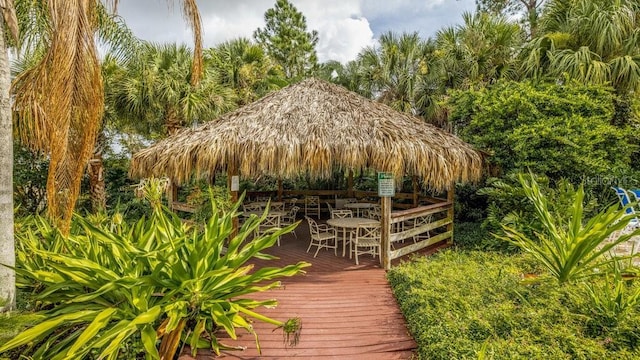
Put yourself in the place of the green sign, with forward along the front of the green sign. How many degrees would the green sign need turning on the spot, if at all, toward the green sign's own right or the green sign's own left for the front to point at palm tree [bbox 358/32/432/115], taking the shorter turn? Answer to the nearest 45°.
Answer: approximately 180°

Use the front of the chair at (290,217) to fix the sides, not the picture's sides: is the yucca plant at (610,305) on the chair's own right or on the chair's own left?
on the chair's own left

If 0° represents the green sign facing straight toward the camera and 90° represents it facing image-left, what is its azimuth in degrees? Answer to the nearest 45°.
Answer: approximately 0°

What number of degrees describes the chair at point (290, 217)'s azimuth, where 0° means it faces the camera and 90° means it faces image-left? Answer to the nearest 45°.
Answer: approximately 90°

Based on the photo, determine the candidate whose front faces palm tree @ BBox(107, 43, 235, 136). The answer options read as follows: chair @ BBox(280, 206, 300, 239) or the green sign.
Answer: the chair

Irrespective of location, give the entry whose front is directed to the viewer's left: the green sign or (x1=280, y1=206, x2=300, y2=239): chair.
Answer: the chair

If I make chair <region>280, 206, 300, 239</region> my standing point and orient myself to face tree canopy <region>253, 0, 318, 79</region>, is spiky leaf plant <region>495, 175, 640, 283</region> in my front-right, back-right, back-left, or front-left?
back-right

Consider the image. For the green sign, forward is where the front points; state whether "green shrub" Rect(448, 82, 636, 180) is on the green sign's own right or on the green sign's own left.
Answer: on the green sign's own left

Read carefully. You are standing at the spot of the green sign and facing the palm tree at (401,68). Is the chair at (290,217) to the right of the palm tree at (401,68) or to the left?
left

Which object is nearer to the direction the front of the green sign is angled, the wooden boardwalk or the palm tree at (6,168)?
the wooden boardwalk

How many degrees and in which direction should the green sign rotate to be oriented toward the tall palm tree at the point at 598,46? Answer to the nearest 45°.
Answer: approximately 135° to its left

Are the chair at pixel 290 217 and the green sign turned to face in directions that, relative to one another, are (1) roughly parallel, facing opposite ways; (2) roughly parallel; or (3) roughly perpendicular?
roughly perpendicular

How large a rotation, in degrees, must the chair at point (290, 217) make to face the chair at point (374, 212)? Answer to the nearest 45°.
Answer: approximately 135° to its left
